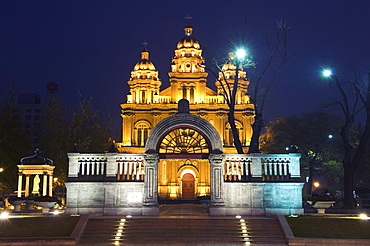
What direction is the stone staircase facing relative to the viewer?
toward the camera

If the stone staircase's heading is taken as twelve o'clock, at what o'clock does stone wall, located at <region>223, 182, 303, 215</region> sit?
The stone wall is roughly at 8 o'clock from the stone staircase.

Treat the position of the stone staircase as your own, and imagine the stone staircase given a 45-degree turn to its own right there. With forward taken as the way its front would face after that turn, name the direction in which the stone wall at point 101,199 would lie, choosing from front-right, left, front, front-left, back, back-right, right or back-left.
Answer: right

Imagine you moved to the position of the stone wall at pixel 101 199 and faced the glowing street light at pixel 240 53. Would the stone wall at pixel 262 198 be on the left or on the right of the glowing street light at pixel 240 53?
right
